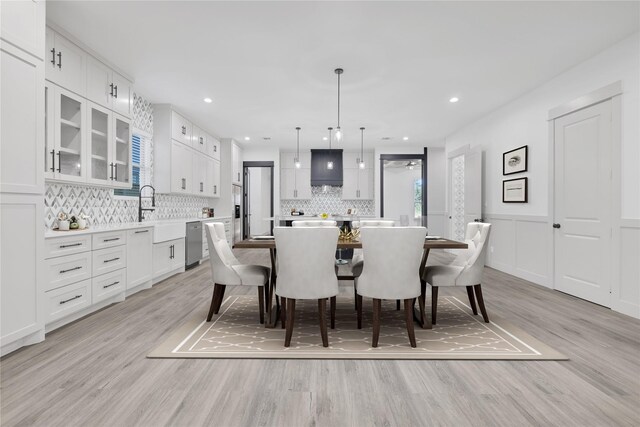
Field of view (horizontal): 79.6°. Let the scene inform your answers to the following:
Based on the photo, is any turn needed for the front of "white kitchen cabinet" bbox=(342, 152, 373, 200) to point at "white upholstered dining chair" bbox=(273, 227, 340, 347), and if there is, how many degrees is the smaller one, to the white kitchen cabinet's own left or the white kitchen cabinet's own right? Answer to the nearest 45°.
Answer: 0° — it already faces it

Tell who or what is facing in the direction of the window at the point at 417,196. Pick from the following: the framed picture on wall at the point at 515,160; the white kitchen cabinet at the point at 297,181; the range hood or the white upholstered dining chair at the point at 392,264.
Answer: the white upholstered dining chair

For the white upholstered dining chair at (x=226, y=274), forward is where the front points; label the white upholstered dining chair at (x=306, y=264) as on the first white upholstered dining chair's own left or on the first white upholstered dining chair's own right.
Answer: on the first white upholstered dining chair's own right

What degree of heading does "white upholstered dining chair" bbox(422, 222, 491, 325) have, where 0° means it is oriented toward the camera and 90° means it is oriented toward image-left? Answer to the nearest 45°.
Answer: approximately 90°

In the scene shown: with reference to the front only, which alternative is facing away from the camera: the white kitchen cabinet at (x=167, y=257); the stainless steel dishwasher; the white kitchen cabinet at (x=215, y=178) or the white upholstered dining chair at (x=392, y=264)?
the white upholstered dining chair

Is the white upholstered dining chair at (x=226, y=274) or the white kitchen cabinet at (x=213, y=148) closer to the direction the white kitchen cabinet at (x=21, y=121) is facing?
the white upholstered dining chair

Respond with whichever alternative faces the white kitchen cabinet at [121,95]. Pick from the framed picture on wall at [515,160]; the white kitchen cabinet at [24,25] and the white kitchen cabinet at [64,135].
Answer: the framed picture on wall

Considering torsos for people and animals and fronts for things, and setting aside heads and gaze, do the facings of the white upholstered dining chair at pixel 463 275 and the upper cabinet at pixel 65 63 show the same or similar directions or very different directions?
very different directions

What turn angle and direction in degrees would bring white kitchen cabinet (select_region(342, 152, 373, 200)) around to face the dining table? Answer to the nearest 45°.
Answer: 0° — it already faces it

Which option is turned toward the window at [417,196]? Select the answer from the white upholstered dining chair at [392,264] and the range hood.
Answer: the white upholstered dining chair

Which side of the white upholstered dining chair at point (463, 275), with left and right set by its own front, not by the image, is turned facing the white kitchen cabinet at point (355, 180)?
right

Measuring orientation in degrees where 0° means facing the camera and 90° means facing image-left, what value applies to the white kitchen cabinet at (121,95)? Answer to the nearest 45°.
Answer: approximately 315°

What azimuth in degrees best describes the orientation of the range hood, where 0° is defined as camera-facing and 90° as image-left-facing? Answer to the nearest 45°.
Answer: approximately 0°

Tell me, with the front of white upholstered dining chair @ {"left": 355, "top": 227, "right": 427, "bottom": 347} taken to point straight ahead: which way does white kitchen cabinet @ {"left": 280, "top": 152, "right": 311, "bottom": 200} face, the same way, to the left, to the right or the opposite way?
the opposite way

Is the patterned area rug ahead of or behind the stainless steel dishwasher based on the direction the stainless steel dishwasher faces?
ahead

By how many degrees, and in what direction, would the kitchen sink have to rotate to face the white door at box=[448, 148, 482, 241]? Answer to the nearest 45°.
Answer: approximately 45° to its left

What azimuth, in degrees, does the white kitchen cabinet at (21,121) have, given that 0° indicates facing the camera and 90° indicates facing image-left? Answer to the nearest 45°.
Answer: approximately 315°

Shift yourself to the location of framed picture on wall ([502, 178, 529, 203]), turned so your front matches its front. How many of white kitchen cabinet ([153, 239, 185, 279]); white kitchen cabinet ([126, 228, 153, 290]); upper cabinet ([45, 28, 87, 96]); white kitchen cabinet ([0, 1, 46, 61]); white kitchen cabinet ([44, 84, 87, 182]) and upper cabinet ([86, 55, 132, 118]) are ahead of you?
6

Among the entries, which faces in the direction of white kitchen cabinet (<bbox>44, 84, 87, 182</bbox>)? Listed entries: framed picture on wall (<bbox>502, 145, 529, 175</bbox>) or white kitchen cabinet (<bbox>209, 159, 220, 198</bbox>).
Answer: the framed picture on wall

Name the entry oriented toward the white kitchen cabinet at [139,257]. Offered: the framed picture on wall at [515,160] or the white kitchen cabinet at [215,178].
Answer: the framed picture on wall
